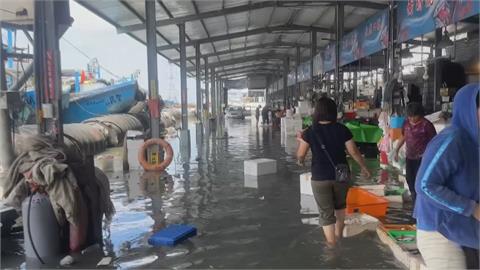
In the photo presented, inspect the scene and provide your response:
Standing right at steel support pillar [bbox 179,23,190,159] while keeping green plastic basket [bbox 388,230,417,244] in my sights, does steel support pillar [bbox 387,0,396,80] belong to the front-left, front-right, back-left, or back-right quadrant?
front-left

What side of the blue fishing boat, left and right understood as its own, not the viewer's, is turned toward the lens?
right

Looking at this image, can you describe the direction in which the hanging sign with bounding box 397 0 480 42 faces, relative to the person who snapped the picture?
facing the viewer and to the left of the viewer

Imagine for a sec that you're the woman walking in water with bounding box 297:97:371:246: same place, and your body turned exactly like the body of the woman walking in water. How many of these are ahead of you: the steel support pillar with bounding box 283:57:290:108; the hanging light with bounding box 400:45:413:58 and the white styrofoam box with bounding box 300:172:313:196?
3

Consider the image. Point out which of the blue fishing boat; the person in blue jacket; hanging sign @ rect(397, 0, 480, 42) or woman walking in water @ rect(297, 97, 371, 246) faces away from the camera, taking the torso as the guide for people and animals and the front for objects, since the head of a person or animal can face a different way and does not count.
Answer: the woman walking in water

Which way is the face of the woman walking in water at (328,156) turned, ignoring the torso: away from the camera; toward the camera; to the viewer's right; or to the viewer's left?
away from the camera

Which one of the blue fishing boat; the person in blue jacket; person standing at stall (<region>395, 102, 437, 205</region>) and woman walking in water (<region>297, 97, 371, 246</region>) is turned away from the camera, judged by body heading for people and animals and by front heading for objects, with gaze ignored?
the woman walking in water

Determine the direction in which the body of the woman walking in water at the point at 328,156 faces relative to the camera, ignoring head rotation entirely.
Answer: away from the camera

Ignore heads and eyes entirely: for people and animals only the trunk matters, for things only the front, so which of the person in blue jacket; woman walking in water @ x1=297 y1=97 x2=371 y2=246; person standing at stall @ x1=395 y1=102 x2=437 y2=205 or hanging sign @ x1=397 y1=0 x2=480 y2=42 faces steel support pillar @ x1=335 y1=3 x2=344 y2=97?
the woman walking in water

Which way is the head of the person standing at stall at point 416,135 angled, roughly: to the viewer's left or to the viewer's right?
to the viewer's left

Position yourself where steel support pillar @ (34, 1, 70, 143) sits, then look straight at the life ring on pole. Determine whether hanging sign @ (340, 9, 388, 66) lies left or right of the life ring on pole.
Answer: right

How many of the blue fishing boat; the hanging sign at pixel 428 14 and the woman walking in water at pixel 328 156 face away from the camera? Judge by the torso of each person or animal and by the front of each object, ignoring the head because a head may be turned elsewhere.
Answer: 1
